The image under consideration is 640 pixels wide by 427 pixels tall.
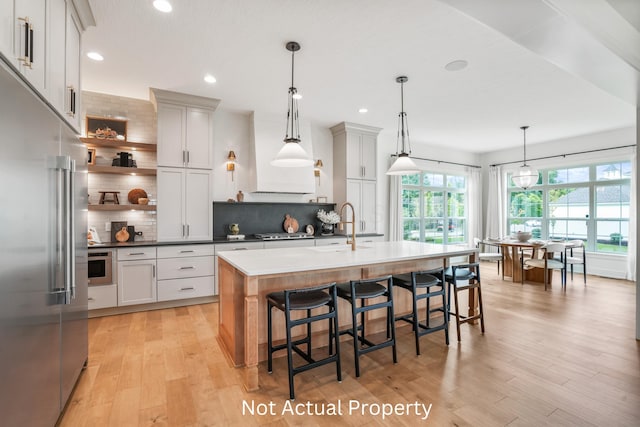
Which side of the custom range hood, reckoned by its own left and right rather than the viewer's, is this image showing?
front

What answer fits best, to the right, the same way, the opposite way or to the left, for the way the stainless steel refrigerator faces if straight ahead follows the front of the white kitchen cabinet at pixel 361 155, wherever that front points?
to the left

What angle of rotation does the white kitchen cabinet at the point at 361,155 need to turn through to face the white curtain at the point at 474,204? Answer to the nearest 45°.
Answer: approximately 90° to its left

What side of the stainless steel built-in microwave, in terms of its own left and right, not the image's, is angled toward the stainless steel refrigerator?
front

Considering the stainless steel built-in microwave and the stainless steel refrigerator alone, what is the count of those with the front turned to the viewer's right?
1

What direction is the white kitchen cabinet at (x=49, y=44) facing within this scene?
to the viewer's right

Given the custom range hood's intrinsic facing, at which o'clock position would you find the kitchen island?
The kitchen island is roughly at 12 o'clock from the custom range hood.

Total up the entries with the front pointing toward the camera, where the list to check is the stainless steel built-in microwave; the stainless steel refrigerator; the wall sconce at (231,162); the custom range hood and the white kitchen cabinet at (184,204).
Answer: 4

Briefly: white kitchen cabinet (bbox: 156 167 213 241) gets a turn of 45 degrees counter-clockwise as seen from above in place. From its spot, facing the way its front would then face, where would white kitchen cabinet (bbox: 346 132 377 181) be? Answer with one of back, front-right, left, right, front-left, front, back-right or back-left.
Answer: front-left

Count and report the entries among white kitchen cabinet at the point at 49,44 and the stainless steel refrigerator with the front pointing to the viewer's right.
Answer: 2

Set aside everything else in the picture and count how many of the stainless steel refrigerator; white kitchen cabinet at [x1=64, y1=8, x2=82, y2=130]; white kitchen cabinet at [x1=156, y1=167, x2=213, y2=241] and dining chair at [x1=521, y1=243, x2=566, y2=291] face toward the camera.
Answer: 1

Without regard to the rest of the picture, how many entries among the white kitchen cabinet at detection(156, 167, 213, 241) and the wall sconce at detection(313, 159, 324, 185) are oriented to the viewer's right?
0

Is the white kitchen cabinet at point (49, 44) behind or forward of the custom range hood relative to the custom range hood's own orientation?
forward

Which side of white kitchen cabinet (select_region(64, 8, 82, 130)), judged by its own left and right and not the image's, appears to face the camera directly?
right

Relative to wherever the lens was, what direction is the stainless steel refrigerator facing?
facing to the right of the viewer

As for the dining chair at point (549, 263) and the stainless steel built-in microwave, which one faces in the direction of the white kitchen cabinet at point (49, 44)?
the stainless steel built-in microwave

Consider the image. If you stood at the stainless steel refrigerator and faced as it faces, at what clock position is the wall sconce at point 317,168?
The wall sconce is roughly at 11 o'clock from the stainless steel refrigerator.

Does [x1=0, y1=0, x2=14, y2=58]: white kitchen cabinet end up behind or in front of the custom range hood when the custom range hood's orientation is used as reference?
in front

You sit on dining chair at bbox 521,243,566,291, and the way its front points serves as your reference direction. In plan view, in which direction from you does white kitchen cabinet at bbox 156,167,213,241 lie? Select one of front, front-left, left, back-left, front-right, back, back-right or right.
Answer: left

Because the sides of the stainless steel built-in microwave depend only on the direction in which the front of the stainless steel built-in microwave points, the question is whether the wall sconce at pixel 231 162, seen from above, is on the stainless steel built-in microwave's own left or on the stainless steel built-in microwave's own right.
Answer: on the stainless steel built-in microwave's own left
